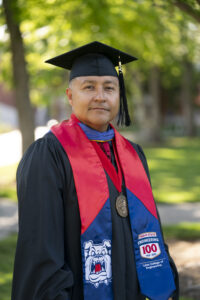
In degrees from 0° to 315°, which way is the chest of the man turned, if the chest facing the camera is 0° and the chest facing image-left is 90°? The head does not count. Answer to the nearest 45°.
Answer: approximately 315°

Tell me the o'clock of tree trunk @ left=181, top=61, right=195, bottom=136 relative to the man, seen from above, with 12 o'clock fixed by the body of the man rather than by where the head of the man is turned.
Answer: The tree trunk is roughly at 8 o'clock from the man.

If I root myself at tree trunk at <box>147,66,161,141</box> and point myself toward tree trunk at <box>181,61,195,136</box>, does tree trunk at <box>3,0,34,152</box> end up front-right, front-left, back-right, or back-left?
back-right

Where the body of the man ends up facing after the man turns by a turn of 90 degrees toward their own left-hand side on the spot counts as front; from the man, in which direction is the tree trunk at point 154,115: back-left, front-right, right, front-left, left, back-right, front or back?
front-left
